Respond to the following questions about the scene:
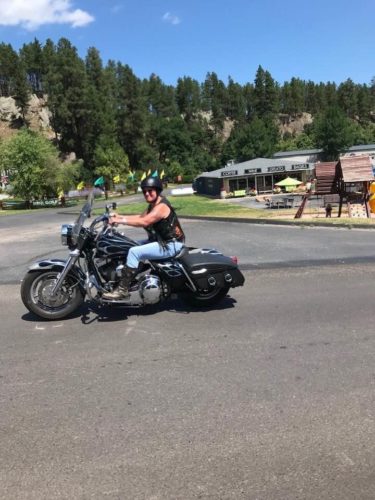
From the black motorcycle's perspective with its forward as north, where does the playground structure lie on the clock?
The playground structure is roughly at 4 o'clock from the black motorcycle.

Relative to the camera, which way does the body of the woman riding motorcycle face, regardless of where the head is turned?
to the viewer's left

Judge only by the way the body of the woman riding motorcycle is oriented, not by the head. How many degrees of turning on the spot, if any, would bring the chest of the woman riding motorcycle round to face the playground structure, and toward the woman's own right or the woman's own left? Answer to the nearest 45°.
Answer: approximately 135° to the woman's own right

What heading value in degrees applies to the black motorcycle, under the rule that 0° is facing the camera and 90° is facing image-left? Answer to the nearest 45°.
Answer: approximately 90°
